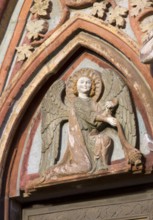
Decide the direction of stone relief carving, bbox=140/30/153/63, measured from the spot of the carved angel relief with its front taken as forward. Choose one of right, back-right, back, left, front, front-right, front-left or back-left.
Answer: front-left

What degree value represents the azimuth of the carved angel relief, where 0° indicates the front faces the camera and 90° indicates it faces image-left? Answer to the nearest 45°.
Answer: approximately 0°
